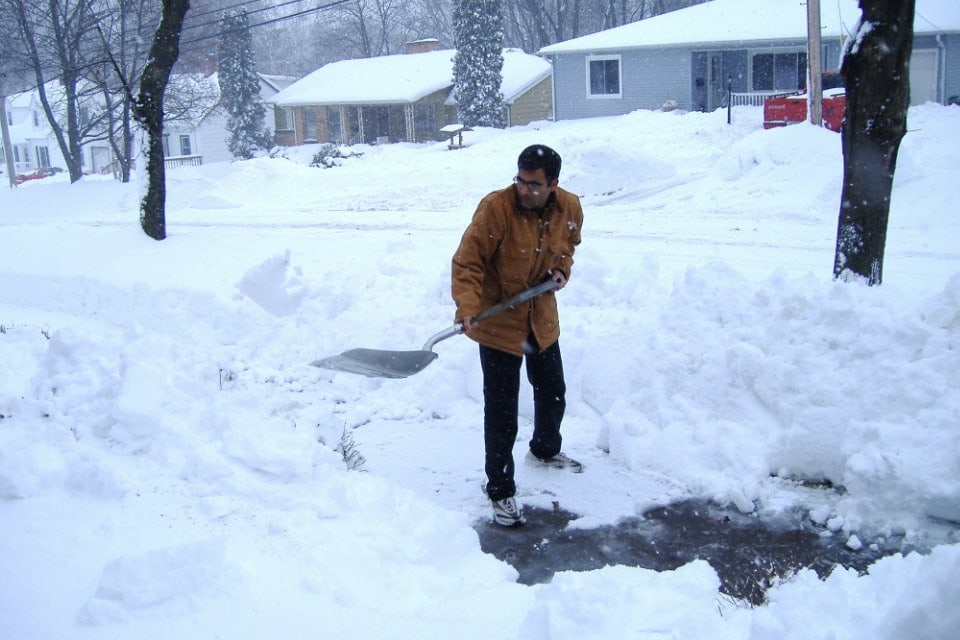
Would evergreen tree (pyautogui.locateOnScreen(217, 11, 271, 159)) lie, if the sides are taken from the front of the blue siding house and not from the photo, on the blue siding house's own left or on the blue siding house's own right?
on the blue siding house's own right

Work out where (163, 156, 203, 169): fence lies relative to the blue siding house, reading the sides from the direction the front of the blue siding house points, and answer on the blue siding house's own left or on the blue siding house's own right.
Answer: on the blue siding house's own right

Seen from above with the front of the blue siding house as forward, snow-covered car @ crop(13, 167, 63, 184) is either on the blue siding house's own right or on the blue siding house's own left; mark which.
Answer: on the blue siding house's own right

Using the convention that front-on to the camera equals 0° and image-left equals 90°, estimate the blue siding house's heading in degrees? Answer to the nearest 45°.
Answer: approximately 0°
